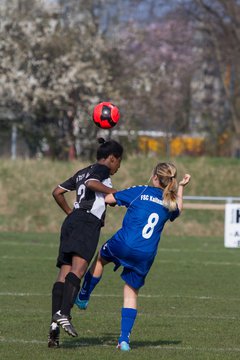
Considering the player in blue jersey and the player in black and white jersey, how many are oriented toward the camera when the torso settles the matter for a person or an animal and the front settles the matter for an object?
0

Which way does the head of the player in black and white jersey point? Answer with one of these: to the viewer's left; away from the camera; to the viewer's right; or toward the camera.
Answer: to the viewer's right

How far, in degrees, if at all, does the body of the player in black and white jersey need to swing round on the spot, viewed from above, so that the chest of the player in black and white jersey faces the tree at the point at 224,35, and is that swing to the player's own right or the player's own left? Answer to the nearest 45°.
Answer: approximately 45° to the player's own left

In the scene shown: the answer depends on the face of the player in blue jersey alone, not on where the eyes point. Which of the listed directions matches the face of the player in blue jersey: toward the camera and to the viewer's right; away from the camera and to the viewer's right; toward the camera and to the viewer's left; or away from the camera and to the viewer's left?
away from the camera and to the viewer's left

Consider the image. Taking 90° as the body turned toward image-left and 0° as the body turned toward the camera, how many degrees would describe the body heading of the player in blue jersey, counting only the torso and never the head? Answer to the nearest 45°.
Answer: approximately 135°

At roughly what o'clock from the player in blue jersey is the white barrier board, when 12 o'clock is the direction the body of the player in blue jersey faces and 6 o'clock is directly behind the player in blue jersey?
The white barrier board is roughly at 2 o'clock from the player in blue jersey.

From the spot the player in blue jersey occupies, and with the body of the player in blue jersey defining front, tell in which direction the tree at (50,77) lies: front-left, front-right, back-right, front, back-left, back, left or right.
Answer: front-right

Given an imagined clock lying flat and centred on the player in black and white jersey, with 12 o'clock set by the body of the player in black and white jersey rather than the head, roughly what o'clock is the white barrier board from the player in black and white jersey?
The white barrier board is roughly at 11 o'clock from the player in black and white jersey.
